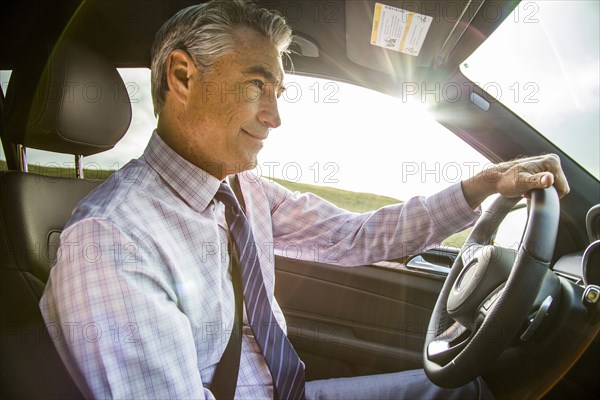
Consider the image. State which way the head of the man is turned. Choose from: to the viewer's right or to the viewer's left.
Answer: to the viewer's right

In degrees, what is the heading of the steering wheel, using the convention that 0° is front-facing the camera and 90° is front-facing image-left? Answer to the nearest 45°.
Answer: approximately 45°
